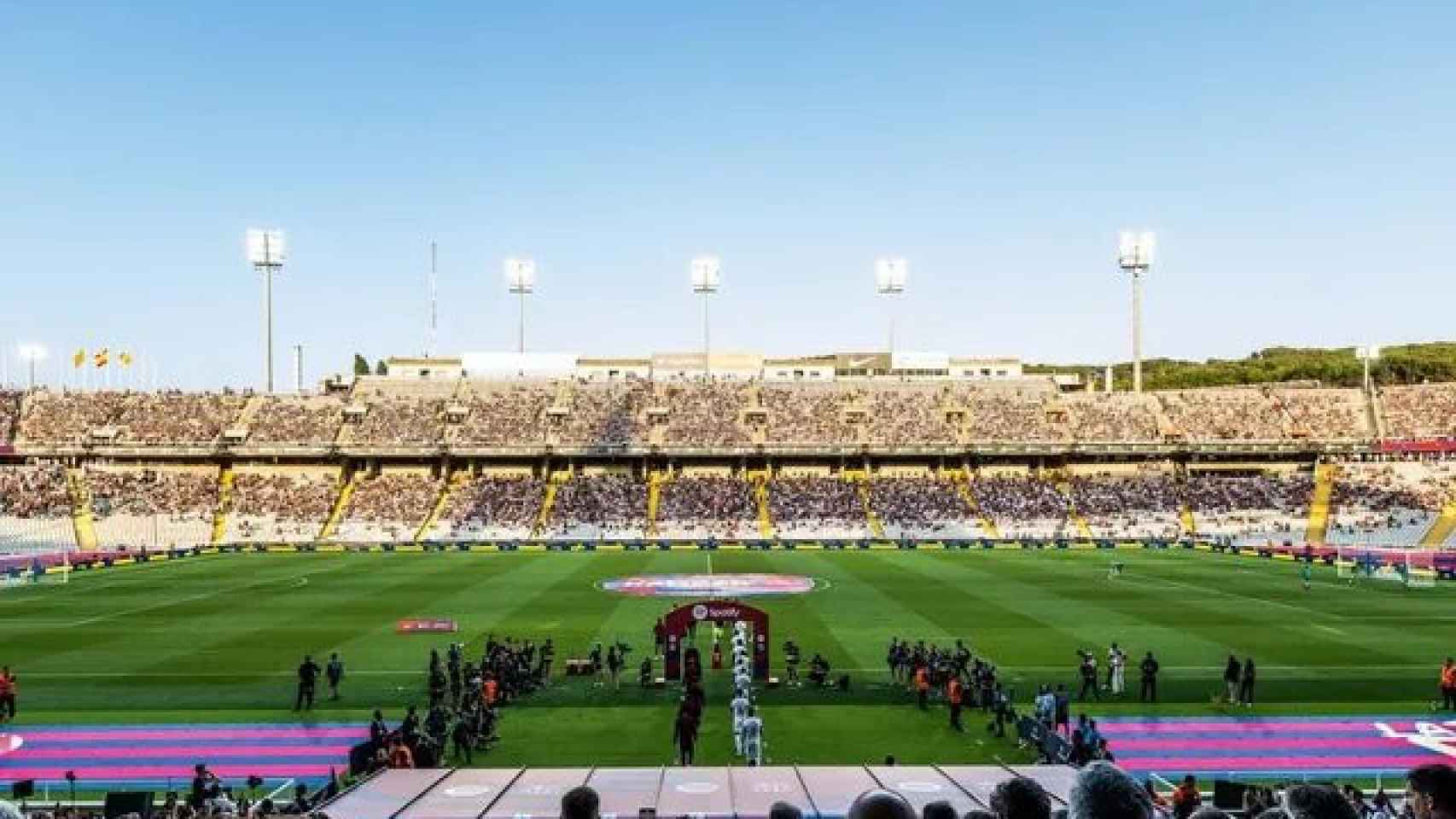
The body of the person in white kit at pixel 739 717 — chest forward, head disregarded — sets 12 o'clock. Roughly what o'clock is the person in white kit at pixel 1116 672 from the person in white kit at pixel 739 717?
the person in white kit at pixel 1116 672 is roughly at 2 o'clock from the person in white kit at pixel 739 717.

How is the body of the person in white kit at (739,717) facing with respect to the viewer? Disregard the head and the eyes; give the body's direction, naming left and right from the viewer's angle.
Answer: facing away from the viewer

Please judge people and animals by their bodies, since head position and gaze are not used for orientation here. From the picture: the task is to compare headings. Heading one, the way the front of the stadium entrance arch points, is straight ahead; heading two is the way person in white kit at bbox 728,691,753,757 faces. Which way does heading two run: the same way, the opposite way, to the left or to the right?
the opposite way

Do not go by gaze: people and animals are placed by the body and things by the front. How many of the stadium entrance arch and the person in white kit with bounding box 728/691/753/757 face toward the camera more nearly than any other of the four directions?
1

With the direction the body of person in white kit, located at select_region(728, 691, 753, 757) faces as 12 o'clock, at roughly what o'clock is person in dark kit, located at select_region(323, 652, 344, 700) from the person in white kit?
The person in dark kit is roughly at 10 o'clock from the person in white kit.

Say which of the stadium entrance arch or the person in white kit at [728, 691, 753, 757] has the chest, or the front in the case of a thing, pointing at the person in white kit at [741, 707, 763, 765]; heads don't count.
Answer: the stadium entrance arch

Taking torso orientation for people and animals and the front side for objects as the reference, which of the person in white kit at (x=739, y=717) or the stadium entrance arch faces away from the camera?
the person in white kit

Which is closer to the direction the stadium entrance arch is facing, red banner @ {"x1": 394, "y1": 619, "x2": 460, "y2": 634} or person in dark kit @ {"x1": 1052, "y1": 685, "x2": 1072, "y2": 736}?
the person in dark kit

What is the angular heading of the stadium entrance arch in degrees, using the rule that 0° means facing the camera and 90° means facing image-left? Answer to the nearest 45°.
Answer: approximately 0°

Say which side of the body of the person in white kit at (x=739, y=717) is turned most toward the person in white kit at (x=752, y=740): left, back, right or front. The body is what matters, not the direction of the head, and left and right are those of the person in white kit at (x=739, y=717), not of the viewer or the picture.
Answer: back

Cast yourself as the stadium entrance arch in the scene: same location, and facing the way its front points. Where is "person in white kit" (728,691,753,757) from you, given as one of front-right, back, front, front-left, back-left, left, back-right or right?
front

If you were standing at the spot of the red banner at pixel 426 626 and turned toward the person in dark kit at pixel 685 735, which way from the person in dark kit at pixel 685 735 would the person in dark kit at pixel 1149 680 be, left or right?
left

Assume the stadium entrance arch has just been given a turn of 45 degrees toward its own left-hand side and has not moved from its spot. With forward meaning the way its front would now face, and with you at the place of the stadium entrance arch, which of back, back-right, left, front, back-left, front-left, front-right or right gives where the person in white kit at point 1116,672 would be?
front-left

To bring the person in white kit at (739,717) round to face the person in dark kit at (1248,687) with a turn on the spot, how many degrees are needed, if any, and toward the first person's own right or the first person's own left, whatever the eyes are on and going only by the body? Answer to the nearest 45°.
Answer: approximately 90° to the first person's own right

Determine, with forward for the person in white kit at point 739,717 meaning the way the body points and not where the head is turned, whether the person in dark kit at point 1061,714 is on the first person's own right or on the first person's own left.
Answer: on the first person's own right
